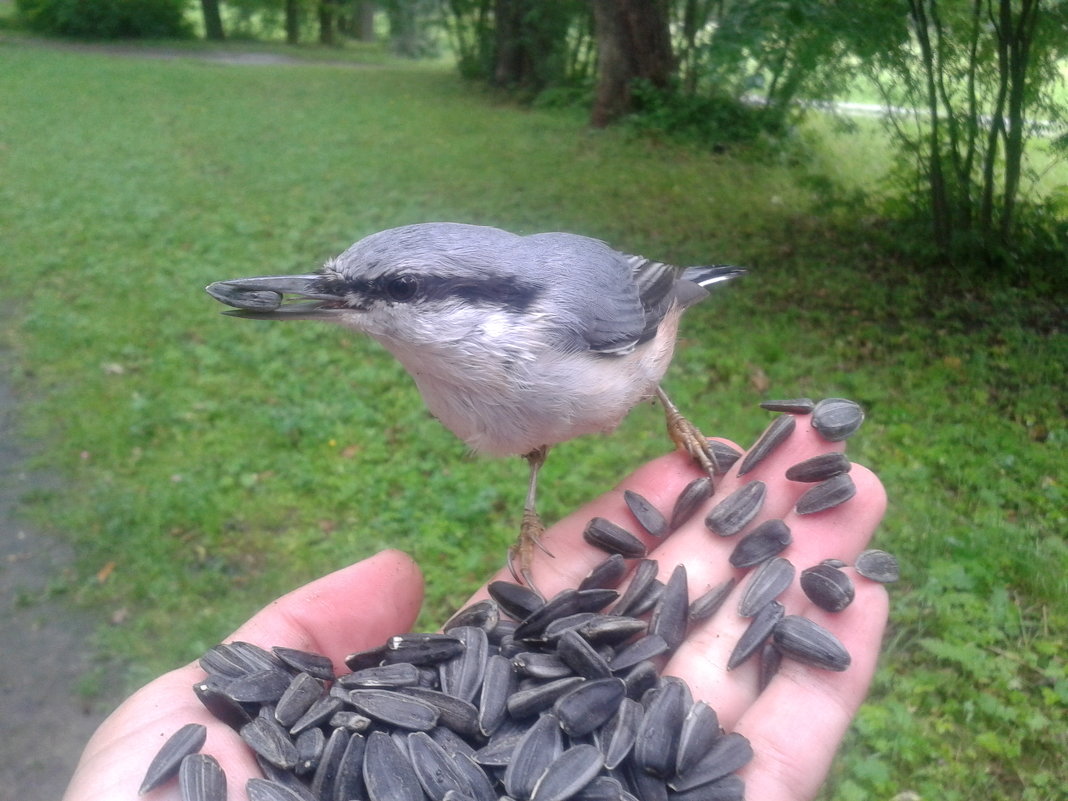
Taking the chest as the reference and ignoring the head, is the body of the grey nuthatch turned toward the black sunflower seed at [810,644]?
no

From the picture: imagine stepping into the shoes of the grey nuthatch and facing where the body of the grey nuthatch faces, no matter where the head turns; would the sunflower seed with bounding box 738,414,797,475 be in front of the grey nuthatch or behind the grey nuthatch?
behind

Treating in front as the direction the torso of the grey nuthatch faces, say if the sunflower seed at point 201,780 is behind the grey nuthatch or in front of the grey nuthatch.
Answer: in front

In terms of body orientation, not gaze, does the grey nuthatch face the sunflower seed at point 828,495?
no

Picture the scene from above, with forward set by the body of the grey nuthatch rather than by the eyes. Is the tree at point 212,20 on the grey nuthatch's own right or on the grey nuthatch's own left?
on the grey nuthatch's own right

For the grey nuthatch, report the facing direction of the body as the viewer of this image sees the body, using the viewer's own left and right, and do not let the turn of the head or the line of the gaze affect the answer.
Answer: facing the viewer and to the left of the viewer

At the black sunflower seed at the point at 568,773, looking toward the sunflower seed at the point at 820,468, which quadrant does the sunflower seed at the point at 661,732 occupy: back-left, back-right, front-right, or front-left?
front-right

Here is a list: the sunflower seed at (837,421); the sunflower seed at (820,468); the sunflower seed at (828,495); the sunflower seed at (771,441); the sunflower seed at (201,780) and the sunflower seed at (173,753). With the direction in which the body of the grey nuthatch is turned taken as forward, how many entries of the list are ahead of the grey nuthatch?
2

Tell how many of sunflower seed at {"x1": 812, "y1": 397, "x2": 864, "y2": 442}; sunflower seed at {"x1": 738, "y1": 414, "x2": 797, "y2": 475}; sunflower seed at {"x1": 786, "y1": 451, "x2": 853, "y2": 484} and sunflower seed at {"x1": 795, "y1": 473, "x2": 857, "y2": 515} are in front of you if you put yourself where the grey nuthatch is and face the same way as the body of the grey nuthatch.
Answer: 0

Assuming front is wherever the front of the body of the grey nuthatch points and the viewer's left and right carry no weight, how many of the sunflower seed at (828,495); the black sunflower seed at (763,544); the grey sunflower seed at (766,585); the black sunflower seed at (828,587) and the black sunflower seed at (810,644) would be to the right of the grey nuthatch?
0

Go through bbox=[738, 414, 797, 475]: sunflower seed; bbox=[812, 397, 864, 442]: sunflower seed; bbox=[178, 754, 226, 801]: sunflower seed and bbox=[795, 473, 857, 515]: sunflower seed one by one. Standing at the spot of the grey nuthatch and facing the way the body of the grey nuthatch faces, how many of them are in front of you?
1
